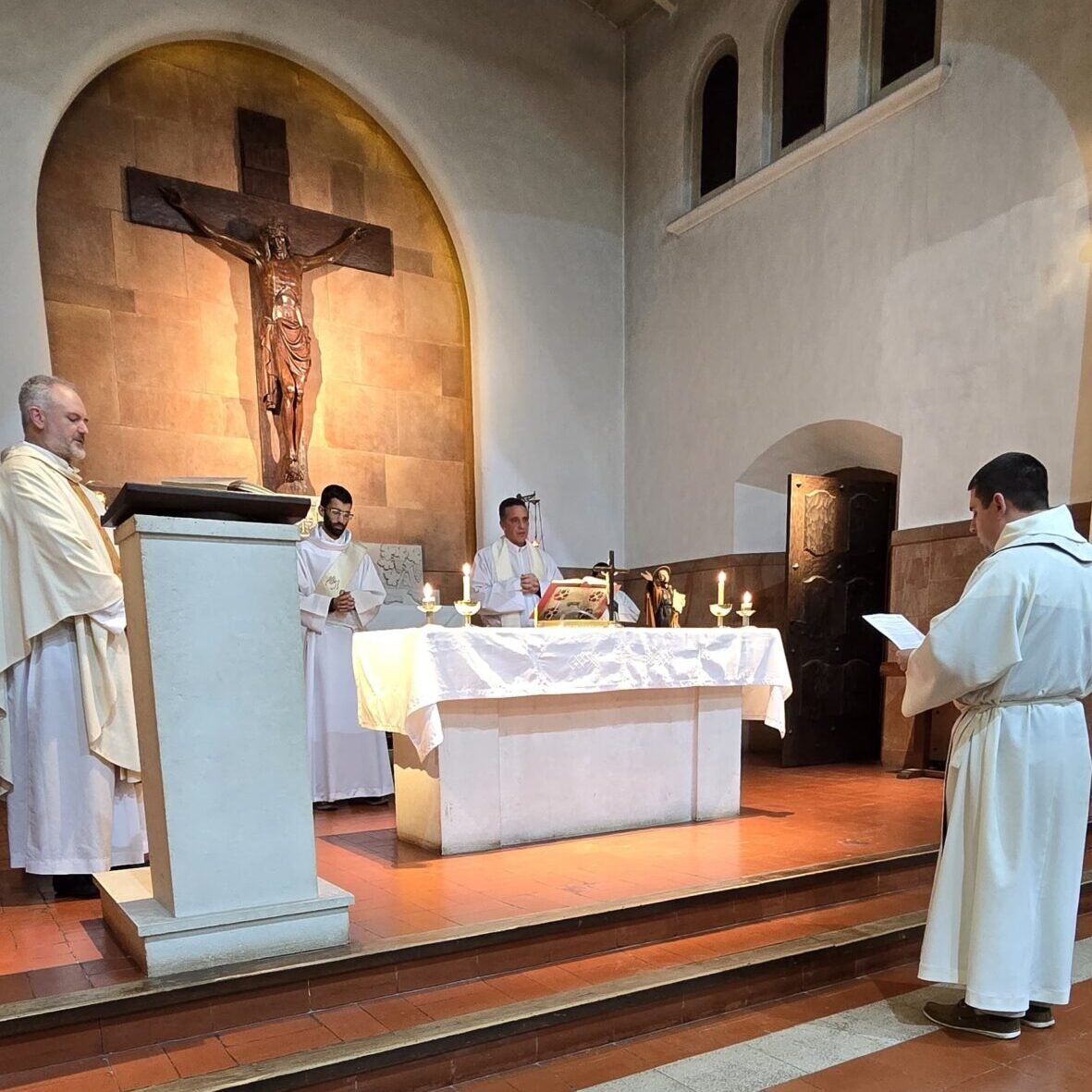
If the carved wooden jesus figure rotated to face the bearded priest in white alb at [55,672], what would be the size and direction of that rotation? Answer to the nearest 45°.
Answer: approximately 45° to its right

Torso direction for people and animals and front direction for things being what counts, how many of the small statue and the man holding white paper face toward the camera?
1

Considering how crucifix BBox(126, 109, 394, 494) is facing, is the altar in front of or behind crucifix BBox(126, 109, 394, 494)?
in front

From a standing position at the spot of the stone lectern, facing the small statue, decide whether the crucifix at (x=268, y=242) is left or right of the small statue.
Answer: left

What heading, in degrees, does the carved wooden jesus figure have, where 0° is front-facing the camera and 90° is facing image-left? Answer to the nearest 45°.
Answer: approximately 315°

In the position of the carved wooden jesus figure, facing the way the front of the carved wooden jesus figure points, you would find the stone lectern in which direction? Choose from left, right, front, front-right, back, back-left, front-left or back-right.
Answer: front-right

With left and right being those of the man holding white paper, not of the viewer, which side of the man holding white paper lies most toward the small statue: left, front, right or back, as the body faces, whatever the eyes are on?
front

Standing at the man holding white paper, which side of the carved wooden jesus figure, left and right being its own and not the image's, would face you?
front

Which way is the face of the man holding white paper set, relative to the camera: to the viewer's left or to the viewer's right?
to the viewer's left
